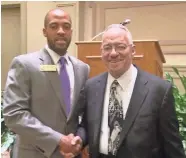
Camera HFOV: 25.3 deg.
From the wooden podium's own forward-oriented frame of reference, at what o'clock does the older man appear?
The older man is roughly at 12 o'clock from the wooden podium.

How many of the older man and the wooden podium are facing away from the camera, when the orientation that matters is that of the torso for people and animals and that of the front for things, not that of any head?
0

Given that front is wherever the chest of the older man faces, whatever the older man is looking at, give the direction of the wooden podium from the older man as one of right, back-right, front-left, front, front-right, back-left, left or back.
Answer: back-right

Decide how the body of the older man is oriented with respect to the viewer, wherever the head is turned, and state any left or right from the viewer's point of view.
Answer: facing the viewer and to the left of the viewer

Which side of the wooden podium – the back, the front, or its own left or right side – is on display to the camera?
front
